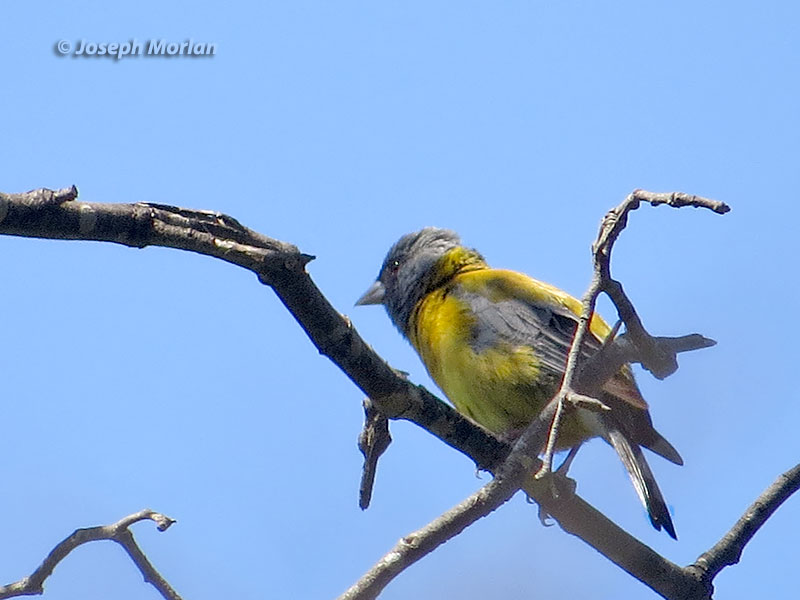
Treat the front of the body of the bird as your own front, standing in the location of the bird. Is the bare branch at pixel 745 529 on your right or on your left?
on your left

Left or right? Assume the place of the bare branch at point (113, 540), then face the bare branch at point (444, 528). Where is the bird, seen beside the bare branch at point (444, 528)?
left

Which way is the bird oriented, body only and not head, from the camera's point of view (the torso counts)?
to the viewer's left
